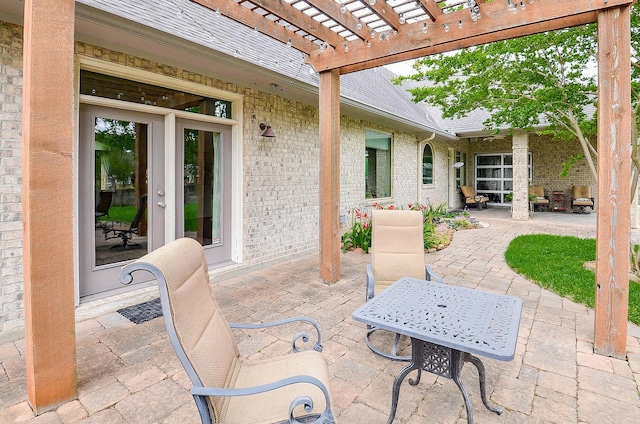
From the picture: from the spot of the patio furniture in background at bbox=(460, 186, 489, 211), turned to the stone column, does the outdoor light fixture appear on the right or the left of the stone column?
right

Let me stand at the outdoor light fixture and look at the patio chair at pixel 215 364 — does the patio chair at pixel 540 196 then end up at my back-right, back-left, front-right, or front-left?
back-left

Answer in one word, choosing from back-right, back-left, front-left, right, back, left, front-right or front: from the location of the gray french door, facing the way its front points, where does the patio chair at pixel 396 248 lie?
front

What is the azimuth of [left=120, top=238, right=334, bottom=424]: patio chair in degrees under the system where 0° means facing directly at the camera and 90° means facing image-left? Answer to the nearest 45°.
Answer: approximately 270°

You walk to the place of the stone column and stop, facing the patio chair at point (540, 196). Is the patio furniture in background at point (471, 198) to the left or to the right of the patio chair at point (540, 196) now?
left

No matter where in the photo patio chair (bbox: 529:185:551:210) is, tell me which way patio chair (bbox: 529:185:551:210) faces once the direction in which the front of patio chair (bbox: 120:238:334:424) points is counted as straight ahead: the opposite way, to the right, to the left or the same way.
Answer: to the right

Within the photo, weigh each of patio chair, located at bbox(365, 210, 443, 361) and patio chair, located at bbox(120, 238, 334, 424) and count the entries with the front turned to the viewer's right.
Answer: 1

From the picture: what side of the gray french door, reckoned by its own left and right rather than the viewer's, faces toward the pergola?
front

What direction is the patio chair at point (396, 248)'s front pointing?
toward the camera

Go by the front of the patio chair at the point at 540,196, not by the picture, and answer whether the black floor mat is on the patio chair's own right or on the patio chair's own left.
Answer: on the patio chair's own right

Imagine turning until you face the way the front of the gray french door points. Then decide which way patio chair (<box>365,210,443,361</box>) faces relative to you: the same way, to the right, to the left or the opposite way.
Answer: to the right

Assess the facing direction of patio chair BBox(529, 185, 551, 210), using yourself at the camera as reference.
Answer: facing the viewer and to the right of the viewer

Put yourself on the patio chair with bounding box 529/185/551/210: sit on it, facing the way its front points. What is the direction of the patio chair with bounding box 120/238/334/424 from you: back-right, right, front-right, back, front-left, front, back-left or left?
front-right

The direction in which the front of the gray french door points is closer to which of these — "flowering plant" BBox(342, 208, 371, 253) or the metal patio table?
the metal patio table
